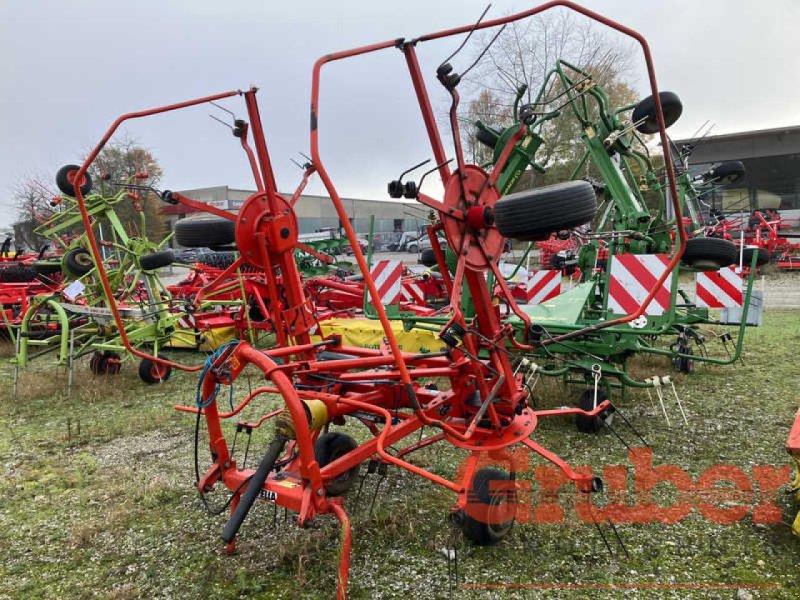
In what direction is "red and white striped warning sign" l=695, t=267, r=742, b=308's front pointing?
toward the camera

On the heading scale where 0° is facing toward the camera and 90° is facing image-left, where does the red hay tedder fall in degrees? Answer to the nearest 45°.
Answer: approximately 45°

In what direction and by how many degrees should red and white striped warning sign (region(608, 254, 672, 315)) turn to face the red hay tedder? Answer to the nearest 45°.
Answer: approximately 45° to its right

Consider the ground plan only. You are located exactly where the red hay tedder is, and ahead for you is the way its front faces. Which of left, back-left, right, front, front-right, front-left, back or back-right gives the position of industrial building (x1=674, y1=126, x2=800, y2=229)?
back

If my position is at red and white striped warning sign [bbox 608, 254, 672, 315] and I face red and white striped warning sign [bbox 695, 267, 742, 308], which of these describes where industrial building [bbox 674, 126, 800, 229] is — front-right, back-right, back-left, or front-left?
front-left

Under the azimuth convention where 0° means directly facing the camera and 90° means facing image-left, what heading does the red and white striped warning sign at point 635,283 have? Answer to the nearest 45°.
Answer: approximately 0°

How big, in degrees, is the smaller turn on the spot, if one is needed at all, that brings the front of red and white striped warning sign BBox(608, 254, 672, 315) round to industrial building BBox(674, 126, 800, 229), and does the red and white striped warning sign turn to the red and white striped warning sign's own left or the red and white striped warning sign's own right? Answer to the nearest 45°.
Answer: approximately 180°

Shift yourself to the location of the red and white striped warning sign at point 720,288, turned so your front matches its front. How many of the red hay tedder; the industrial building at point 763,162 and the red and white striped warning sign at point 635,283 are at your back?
1

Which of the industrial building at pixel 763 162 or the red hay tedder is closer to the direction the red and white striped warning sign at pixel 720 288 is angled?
the red hay tedder

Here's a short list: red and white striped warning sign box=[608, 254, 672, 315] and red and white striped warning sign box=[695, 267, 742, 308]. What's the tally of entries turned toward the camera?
2

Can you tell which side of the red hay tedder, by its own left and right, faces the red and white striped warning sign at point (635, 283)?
back

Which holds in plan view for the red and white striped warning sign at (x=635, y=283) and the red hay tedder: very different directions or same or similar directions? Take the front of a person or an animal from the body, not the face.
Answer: same or similar directions

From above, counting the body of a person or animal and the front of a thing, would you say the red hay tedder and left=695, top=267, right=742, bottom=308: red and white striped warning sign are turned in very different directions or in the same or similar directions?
same or similar directions

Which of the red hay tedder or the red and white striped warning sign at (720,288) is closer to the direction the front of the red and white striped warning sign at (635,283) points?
the red hay tedder
